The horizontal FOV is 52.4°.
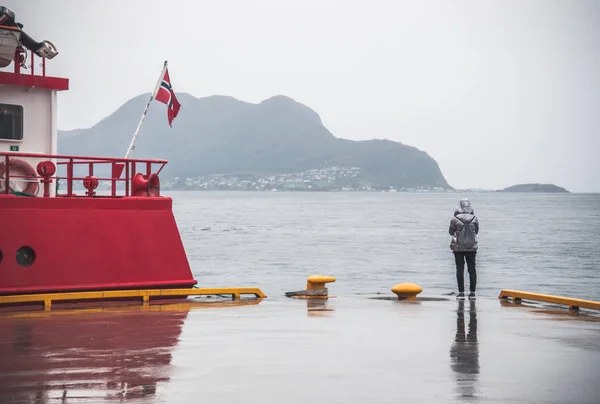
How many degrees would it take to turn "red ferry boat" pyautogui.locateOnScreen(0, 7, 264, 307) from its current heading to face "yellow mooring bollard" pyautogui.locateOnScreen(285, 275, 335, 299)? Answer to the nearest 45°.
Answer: approximately 180°

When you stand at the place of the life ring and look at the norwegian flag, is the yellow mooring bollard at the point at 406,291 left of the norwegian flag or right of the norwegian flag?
right

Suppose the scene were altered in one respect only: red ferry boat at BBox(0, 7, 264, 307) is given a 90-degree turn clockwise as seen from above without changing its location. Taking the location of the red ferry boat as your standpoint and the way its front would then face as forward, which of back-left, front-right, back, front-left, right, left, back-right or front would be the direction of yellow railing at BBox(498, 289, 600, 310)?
right

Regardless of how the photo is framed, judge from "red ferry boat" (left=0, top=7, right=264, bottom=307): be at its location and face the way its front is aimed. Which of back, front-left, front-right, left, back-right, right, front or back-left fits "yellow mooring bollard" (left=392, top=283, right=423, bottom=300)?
back

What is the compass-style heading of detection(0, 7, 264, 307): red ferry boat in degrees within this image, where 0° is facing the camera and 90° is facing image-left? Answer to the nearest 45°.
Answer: approximately 90°
